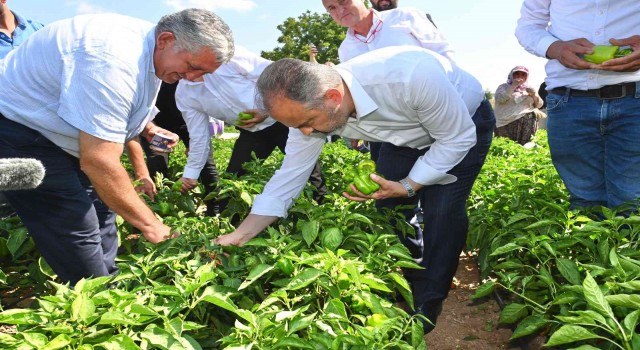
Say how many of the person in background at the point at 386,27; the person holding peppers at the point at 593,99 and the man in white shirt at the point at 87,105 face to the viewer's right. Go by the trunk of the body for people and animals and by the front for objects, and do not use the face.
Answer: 1

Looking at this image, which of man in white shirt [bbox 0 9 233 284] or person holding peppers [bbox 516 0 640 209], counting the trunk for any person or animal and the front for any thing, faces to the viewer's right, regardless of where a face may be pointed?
the man in white shirt

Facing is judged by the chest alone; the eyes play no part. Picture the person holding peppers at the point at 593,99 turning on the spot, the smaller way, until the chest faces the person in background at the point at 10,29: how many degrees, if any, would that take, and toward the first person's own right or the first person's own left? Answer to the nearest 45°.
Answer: approximately 90° to the first person's own right

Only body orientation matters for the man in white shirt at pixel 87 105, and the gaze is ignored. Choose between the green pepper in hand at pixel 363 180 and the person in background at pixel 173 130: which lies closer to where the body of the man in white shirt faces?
the green pepper in hand

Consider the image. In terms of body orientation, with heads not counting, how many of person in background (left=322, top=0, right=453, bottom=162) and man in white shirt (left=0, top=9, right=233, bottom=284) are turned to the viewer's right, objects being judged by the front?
1

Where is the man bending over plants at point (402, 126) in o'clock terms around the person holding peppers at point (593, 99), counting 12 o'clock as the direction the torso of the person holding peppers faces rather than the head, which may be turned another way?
The man bending over plants is roughly at 2 o'clock from the person holding peppers.

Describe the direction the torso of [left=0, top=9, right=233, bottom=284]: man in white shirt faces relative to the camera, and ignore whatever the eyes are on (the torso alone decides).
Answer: to the viewer's right

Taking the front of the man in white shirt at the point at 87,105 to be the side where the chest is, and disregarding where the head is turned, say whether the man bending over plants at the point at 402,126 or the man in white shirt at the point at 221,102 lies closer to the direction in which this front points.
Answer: the man bending over plants
